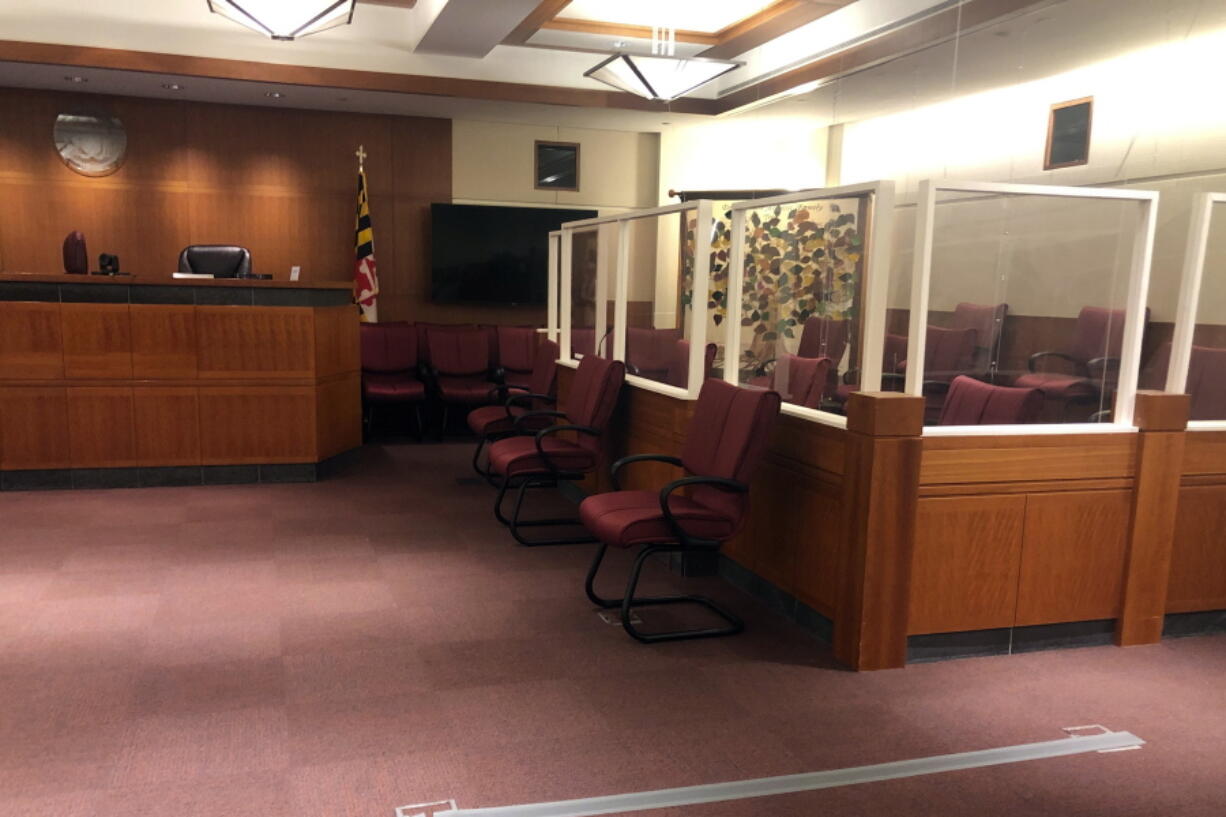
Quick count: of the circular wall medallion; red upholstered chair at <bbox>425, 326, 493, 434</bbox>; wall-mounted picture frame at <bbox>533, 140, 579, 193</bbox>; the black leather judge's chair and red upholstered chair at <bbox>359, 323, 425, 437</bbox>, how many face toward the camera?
5

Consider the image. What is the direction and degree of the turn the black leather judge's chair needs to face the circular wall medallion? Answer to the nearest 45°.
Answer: approximately 135° to its right

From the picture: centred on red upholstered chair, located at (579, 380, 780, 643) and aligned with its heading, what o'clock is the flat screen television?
The flat screen television is roughly at 4 o'clock from the red upholstered chair.

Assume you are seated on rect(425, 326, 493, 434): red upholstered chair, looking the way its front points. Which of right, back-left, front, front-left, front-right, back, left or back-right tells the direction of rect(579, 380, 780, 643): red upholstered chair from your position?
front

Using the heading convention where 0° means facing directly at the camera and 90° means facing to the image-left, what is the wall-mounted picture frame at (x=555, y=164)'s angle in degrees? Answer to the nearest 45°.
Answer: approximately 0°

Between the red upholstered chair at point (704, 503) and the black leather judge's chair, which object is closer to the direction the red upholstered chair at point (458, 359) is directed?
the red upholstered chair

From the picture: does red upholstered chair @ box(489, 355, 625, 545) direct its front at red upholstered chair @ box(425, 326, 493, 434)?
no

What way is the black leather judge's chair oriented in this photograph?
toward the camera

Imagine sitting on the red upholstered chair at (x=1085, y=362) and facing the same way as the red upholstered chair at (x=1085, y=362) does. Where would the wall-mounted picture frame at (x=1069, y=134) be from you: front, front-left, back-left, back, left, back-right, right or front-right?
back-right

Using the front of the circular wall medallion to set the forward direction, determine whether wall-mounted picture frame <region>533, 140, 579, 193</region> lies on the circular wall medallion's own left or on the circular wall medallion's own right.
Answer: on the circular wall medallion's own left

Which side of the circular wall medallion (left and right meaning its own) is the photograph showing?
front

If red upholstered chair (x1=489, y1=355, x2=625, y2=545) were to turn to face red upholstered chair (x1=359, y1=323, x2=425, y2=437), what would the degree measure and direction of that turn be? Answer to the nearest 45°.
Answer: approximately 90° to its right

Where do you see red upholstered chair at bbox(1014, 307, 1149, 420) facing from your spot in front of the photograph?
facing the viewer and to the left of the viewer

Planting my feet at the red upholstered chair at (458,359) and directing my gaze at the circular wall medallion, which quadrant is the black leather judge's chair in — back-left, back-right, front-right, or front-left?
front-left

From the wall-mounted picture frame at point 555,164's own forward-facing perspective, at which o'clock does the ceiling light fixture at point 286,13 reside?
The ceiling light fixture is roughly at 1 o'clock from the wall-mounted picture frame.

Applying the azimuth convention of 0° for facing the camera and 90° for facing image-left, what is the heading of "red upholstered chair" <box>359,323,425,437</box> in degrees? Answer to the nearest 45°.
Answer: approximately 0°

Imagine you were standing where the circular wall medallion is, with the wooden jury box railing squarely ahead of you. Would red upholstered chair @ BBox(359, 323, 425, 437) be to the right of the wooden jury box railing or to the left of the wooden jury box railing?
left

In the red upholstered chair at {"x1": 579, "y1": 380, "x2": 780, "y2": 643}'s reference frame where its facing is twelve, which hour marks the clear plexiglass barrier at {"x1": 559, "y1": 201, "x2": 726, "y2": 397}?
The clear plexiglass barrier is roughly at 4 o'clock from the red upholstered chair.

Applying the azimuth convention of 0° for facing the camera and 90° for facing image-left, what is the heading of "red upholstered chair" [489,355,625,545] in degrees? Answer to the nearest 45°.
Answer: approximately 45°

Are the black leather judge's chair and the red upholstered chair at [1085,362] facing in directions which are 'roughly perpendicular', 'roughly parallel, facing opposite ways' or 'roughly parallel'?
roughly perpendicular
